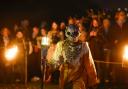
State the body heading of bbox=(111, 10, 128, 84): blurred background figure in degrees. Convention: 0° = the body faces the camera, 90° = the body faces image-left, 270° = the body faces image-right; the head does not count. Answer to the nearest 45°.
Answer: approximately 0°

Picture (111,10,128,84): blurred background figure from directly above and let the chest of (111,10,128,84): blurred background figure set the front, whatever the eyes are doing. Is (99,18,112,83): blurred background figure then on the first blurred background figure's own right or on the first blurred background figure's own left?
on the first blurred background figure's own right

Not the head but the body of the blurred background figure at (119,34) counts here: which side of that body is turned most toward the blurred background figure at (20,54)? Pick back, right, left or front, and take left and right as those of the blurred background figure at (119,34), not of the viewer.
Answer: right

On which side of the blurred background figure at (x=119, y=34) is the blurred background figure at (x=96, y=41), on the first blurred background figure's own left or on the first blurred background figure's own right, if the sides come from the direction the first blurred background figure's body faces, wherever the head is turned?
on the first blurred background figure's own right

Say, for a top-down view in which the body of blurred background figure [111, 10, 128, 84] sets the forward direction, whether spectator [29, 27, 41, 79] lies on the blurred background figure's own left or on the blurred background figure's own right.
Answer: on the blurred background figure's own right
